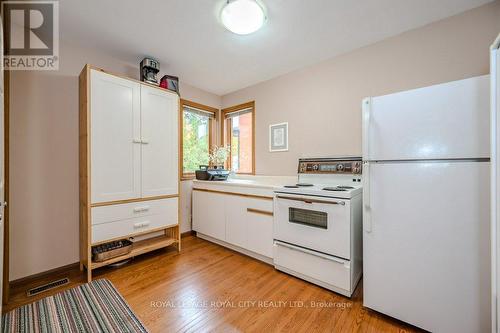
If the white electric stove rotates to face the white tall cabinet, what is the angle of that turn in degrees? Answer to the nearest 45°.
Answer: approximately 45° to its right

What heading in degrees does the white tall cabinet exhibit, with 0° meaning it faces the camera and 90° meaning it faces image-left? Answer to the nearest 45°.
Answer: approximately 315°

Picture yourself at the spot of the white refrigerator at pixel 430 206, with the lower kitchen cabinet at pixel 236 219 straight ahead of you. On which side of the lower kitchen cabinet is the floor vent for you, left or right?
left

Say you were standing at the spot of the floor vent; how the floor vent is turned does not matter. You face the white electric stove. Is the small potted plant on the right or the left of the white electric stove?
left

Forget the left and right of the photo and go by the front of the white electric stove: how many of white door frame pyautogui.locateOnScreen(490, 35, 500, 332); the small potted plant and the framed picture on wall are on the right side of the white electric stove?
2

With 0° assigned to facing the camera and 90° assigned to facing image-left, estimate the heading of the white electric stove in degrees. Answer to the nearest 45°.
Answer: approximately 45°
